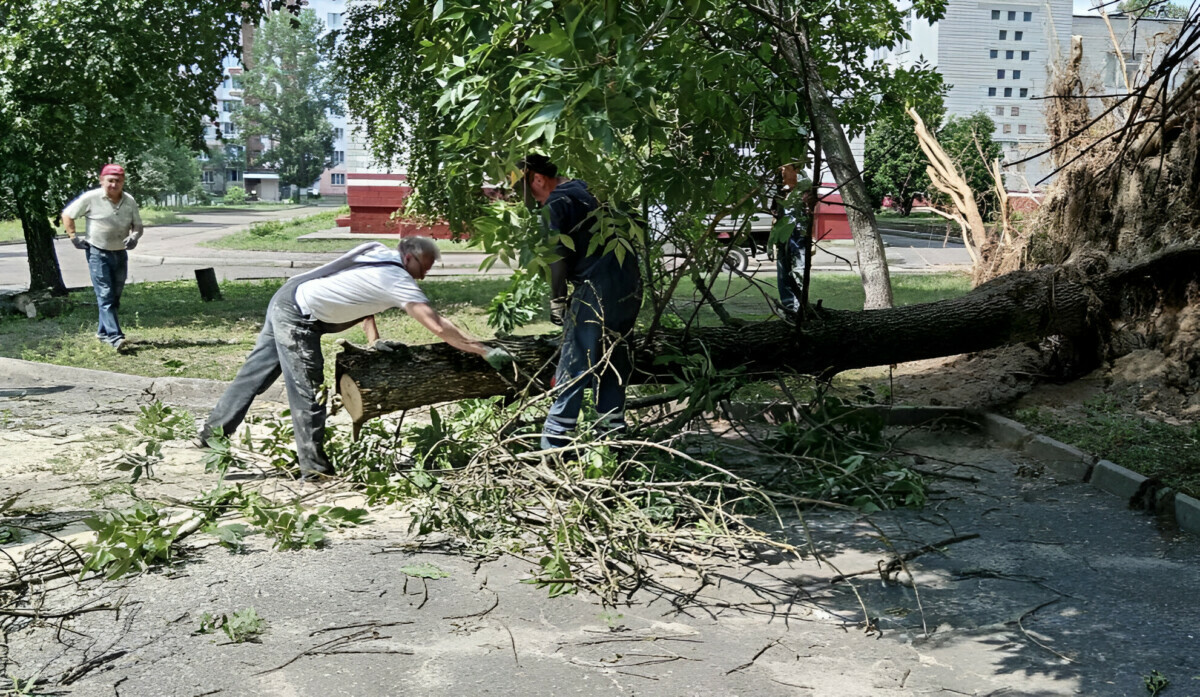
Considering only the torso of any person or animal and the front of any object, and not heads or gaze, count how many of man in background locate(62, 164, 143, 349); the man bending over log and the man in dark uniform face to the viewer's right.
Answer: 1

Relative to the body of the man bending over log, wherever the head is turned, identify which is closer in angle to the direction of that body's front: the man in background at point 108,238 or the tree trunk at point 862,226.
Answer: the tree trunk

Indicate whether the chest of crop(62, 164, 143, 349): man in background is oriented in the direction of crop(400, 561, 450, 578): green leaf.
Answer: yes

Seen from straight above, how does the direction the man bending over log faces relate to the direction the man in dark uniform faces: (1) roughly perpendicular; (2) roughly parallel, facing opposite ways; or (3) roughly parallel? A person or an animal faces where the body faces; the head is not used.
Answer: roughly parallel, facing opposite ways

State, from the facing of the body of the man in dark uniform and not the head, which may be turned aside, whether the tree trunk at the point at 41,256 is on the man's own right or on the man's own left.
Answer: on the man's own right

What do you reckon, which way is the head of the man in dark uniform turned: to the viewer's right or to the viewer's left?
to the viewer's left

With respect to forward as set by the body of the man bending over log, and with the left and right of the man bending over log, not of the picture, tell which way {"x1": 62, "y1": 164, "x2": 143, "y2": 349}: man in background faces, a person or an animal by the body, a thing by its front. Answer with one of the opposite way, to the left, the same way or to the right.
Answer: to the right

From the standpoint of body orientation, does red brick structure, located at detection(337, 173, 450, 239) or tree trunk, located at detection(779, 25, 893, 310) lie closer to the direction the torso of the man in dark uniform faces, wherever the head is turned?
the red brick structure

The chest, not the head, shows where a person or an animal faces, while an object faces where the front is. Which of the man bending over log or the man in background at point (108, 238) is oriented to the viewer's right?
the man bending over log

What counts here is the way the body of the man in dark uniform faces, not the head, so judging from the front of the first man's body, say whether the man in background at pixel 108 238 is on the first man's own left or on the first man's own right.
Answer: on the first man's own right

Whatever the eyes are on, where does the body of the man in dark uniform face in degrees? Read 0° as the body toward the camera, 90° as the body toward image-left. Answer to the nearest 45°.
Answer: approximately 90°

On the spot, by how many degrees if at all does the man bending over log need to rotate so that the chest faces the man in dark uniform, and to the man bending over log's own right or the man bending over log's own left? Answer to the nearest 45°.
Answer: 0° — they already face them

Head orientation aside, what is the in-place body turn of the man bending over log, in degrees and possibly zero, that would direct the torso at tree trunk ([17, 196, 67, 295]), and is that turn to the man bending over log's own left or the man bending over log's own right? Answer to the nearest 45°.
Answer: approximately 90° to the man bending over log's own left

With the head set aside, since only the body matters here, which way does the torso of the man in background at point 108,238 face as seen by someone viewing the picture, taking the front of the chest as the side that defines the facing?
toward the camera

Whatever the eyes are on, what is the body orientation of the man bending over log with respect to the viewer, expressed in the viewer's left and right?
facing to the right of the viewer
